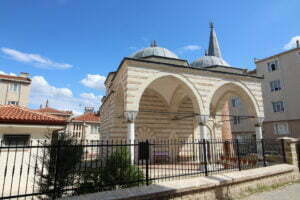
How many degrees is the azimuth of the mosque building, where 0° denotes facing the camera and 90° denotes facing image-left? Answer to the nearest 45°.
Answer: approximately 315°

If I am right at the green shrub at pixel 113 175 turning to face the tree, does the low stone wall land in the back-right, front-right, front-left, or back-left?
back-left

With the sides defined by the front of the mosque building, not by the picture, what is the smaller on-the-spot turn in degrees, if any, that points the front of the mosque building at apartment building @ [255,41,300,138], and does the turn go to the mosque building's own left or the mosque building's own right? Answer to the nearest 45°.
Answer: approximately 90° to the mosque building's own left

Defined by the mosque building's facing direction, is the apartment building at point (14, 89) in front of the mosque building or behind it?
behind

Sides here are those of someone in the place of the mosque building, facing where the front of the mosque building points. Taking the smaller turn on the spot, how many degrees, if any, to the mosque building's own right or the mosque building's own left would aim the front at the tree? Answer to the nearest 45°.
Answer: approximately 45° to the mosque building's own right
